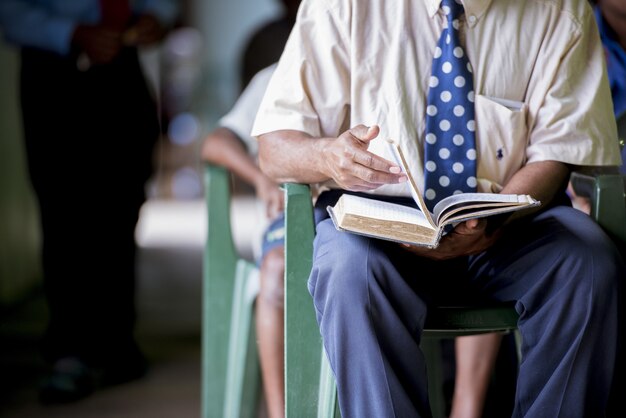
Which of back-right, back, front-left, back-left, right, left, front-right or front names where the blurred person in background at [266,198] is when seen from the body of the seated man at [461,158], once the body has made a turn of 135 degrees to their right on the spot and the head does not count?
front

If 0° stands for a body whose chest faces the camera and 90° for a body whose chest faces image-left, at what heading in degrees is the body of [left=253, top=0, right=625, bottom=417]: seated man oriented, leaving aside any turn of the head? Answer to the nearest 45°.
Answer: approximately 0°

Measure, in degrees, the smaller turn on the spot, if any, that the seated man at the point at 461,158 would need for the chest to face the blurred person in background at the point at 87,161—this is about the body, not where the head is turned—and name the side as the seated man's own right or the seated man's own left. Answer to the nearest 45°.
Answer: approximately 135° to the seated man's own right
